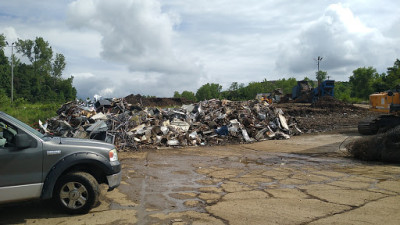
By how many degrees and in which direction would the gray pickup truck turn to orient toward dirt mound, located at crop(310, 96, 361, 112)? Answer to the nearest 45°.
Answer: approximately 45° to its left

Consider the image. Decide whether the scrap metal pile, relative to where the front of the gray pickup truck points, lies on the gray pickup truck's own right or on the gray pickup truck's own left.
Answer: on the gray pickup truck's own left

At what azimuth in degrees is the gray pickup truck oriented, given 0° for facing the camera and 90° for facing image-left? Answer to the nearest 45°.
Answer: approximately 270°

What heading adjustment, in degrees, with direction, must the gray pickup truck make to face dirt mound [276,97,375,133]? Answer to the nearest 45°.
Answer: approximately 45° to its left
